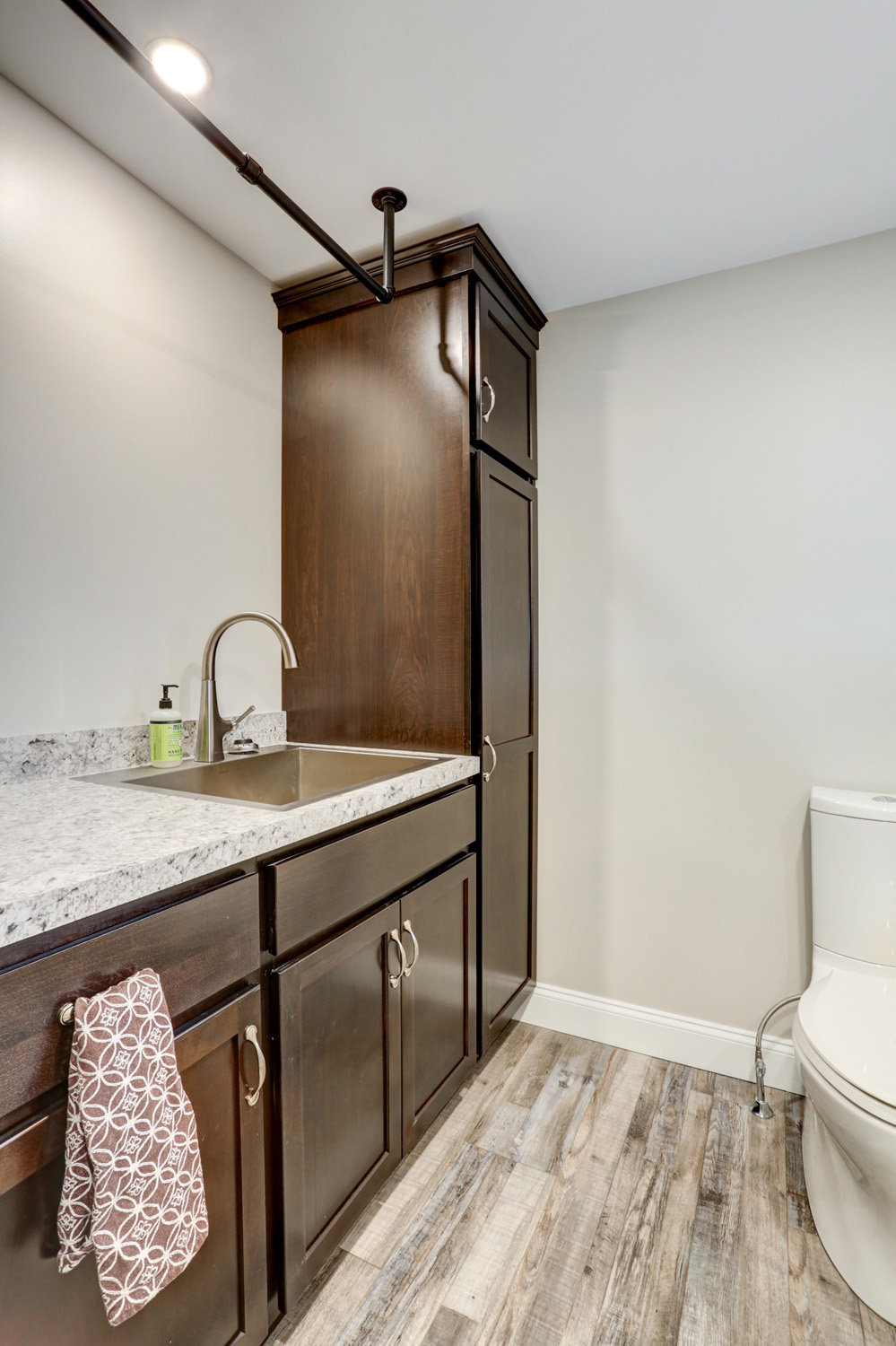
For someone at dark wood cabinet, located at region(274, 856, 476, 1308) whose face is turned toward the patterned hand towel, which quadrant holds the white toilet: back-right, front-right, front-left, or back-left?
back-left

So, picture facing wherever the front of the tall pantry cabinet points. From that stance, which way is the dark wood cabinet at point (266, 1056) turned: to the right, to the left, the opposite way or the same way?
the same way

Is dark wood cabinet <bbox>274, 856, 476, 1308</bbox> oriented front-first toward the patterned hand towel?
no

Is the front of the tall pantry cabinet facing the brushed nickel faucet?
no

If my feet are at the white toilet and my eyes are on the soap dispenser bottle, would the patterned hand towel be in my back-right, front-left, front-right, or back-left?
front-left

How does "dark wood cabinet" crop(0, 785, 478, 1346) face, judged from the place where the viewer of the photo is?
facing the viewer and to the right of the viewer

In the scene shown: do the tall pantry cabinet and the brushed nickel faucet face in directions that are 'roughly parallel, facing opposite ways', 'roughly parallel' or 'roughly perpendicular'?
roughly parallel

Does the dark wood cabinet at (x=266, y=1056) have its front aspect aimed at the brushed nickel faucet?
no

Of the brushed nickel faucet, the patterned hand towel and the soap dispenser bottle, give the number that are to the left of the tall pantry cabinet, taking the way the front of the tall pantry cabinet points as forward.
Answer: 0

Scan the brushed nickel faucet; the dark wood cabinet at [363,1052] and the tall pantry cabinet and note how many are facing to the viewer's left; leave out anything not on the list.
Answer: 0

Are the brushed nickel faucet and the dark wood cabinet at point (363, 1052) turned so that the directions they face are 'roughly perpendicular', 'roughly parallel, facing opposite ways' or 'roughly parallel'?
roughly parallel

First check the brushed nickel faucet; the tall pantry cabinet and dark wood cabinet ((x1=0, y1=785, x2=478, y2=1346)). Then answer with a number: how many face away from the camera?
0

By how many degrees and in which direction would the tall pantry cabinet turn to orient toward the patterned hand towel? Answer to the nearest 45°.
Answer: approximately 45° to its right

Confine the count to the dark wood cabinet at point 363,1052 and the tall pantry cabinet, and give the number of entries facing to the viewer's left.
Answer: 0
